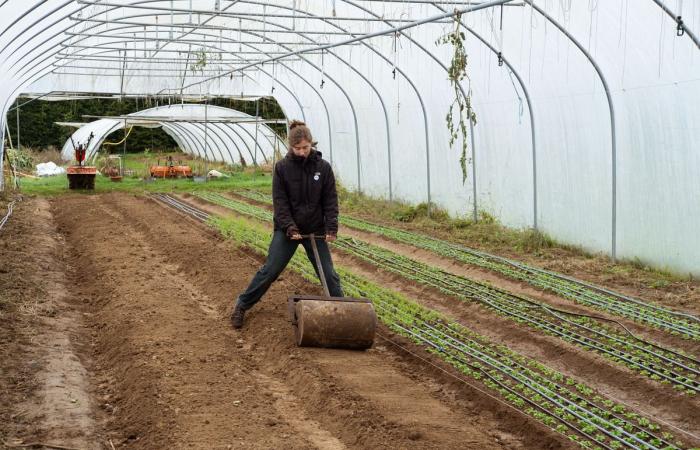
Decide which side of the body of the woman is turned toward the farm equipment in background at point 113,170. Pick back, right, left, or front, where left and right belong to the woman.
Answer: back

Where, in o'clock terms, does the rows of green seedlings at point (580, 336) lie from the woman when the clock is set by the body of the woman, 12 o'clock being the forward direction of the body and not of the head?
The rows of green seedlings is roughly at 9 o'clock from the woman.

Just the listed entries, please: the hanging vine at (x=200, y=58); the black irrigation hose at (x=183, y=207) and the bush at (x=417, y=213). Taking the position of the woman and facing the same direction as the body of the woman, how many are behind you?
3

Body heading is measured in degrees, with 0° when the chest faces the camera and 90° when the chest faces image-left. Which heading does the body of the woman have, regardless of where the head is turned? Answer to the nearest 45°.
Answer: approximately 0°

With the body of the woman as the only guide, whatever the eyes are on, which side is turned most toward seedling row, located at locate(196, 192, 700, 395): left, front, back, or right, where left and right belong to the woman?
left

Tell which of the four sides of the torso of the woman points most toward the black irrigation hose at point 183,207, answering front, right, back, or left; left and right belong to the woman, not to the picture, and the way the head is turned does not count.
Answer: back

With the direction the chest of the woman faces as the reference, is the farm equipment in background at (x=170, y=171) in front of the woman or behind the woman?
behind

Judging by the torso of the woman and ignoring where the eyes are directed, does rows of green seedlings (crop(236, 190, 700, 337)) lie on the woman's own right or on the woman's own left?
on the woman's own left
